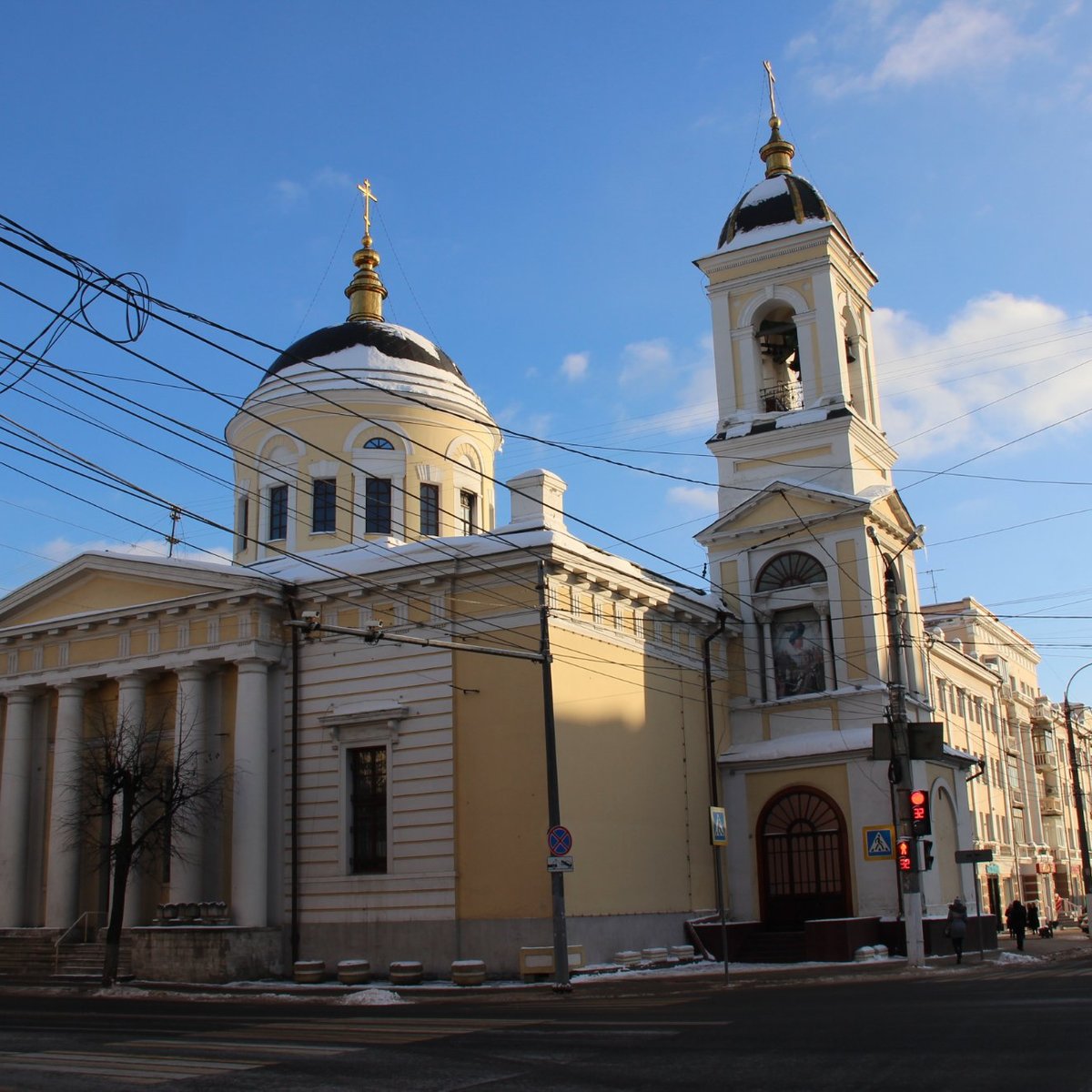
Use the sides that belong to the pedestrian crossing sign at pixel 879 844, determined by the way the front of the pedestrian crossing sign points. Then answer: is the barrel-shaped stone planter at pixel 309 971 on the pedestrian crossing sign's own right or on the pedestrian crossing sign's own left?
on the pedestrian crossing sign's own right

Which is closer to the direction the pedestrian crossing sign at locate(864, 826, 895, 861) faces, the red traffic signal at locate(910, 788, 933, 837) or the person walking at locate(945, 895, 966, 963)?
the red traffic signal

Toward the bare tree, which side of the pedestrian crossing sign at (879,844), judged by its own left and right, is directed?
right

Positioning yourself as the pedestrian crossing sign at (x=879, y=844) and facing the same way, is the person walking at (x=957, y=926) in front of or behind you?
behind

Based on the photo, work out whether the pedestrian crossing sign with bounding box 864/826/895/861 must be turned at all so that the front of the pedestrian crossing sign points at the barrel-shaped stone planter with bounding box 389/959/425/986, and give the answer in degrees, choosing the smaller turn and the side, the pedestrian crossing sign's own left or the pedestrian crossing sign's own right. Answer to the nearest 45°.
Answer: approximately 90° to the pedestrian crossing sign's own right

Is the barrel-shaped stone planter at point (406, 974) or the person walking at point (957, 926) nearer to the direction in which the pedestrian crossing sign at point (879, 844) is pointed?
the barrel-shaped stone planter

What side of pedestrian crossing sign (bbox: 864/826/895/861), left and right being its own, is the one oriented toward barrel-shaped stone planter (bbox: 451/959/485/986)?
right

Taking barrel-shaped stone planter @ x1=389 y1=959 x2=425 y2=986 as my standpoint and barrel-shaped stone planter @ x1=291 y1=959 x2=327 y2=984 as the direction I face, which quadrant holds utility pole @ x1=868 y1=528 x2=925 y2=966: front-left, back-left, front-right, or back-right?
back-right

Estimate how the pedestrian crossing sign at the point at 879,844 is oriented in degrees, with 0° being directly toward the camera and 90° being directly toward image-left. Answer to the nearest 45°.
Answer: approximately 0°

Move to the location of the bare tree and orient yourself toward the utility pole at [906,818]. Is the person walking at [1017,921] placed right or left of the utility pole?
left
